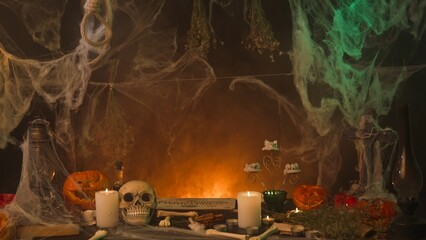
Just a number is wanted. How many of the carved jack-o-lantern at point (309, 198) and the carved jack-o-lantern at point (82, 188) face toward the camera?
2

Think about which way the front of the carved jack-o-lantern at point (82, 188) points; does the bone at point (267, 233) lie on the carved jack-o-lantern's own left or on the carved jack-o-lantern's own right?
on the carved jack-o-lantern's own left

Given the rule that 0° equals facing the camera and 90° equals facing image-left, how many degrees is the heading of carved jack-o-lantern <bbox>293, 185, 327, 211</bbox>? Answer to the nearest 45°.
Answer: approximately 0°

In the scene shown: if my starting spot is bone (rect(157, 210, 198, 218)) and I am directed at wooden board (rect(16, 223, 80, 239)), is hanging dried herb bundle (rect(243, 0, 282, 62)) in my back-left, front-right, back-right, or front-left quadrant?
back-right

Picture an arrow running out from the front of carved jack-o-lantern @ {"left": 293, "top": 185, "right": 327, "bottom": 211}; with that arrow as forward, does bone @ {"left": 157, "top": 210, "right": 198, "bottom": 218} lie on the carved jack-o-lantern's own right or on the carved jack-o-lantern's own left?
on the carved jack-o-lantern's own right

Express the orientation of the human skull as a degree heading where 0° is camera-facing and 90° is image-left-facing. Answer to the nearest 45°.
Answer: approximately 0°

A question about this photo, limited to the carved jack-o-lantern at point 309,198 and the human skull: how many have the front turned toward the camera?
2
